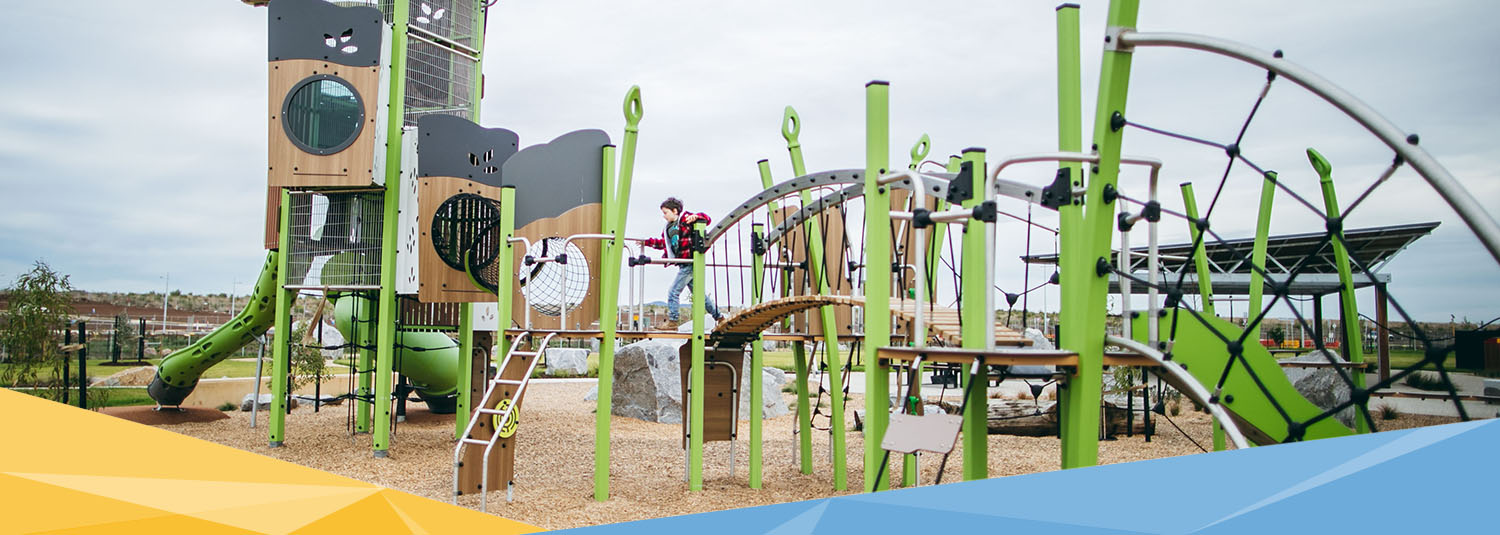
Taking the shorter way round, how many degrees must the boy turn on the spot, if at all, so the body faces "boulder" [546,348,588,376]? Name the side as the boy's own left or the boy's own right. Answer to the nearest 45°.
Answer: approximately 135° to the boy's own right

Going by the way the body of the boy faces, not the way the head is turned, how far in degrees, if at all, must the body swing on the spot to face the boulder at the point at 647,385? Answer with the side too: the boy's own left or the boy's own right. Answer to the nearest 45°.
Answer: approximately 135° to the boy's own right

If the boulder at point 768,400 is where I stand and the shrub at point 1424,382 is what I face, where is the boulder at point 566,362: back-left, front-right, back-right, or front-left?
back-left

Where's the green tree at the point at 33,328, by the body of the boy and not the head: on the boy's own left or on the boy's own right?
on the boy's own right
